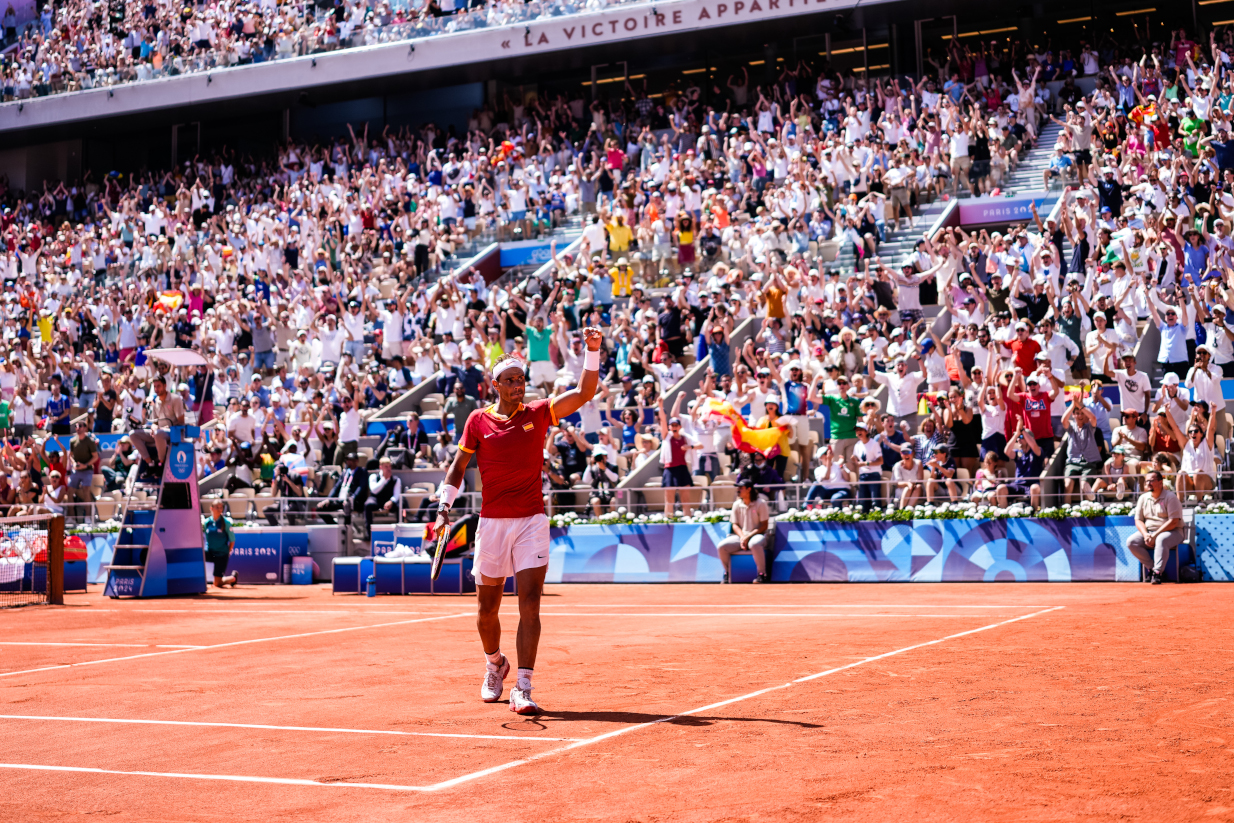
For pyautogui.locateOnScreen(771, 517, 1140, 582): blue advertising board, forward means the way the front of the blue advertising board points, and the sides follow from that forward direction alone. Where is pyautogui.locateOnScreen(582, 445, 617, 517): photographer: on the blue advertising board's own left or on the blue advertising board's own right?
on the blue advertising board's own right

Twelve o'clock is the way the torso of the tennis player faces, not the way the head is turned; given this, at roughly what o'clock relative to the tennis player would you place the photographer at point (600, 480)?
The photographer is roughly at 6 o'clock from the tennis player.

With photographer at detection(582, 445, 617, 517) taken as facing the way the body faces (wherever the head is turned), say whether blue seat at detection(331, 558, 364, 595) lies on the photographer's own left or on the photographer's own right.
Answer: on the photographer's own right

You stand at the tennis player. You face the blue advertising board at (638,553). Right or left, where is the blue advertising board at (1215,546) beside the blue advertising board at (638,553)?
right

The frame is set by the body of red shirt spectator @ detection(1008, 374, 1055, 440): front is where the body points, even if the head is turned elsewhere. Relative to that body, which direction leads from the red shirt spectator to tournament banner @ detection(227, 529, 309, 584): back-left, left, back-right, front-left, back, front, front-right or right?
right
